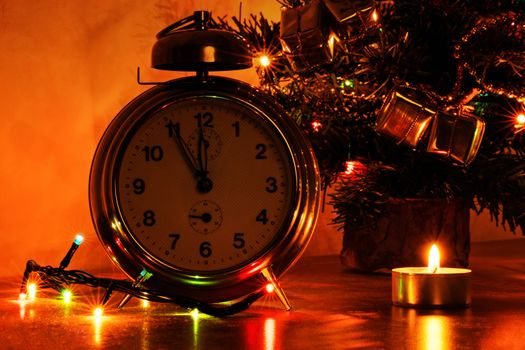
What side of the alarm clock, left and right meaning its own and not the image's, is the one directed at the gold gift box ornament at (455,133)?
left

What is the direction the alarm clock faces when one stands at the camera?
facing the viewer

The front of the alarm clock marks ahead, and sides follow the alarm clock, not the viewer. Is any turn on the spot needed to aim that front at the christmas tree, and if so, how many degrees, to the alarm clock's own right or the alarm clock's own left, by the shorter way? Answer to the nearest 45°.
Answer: approximately 135° to the alarm clock's own left

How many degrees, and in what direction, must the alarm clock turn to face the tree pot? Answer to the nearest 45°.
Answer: approximately 135° to its left
